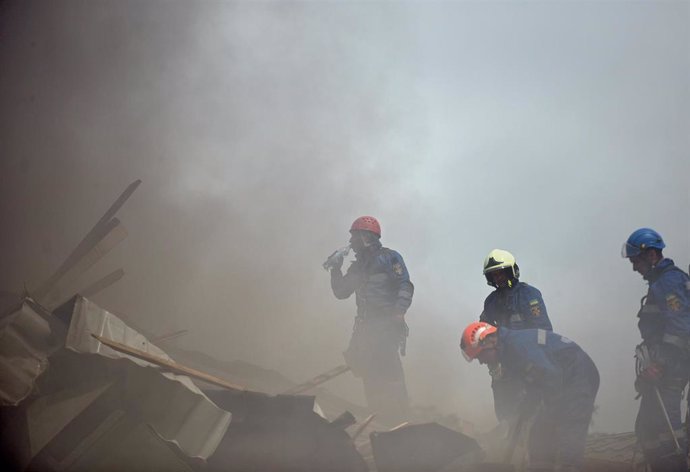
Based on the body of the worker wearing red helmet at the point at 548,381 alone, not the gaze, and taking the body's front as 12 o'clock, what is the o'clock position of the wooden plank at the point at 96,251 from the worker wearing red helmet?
The wooden plank is roughly at 12 o'clock from the worker wearing red helmet.

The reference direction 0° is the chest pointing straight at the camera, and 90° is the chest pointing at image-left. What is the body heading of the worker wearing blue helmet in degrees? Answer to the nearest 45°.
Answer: approximately 90°

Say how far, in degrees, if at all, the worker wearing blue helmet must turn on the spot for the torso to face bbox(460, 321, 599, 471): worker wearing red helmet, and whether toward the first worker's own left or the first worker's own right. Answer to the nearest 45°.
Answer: approximately 45° to the first worker's own left

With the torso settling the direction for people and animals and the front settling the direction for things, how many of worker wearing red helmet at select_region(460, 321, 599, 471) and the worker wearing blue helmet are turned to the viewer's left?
2

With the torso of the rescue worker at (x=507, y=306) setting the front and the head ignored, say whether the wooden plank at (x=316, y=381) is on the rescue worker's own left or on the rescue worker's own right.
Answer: on the rescue worker's own right

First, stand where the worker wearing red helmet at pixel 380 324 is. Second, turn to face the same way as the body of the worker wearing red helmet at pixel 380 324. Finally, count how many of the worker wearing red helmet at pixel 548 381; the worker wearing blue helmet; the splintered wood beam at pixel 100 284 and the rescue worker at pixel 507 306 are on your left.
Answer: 3

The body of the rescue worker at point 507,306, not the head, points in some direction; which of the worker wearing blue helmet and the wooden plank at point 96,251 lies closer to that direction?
the wooden plank

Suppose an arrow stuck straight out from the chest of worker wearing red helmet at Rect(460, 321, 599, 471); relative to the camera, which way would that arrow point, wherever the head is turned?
to the viewer's left

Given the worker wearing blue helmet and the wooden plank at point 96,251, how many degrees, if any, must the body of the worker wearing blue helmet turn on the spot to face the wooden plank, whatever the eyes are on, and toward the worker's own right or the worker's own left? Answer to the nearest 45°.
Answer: approximately 45° to the worker's own left

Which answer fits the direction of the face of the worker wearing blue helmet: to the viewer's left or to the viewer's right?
to the viewer's left

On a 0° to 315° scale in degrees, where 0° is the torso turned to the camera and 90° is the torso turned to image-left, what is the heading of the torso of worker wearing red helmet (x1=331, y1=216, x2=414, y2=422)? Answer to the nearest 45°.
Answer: approximately 45°

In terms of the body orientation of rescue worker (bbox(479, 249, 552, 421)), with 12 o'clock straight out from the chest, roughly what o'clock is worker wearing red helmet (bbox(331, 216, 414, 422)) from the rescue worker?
The worker wearing red helmet is roughly at 3 o'clock from the rescue worker.

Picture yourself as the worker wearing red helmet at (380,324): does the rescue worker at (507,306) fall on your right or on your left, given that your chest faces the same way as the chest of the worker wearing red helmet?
on your left
